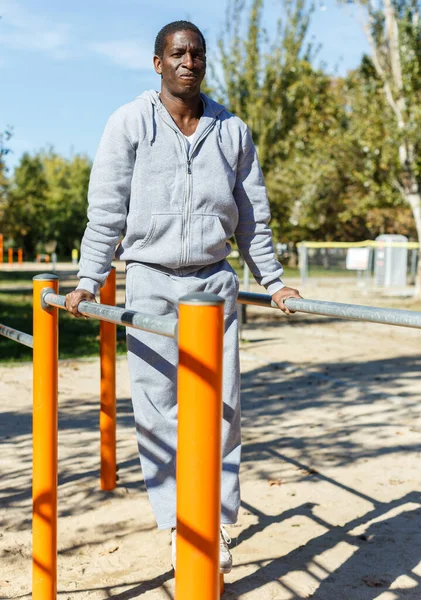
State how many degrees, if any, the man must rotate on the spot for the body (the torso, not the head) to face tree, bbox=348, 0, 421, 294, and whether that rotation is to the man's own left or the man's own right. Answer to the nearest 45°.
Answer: approximately 180°

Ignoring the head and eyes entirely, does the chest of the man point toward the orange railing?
yes

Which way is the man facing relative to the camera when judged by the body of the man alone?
toward the camera

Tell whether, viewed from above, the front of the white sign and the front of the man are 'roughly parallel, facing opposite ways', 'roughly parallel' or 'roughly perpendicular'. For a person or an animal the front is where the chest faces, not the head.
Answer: roughly parallel

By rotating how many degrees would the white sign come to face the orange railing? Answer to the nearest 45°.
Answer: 0° — it already faces it

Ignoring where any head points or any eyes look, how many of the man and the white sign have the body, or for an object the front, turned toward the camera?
2

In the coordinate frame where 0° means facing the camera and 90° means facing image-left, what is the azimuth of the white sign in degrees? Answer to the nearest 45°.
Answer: approximately 0°

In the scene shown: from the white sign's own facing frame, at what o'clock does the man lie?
The man is roughly at 12 o'clock from the white sign.
